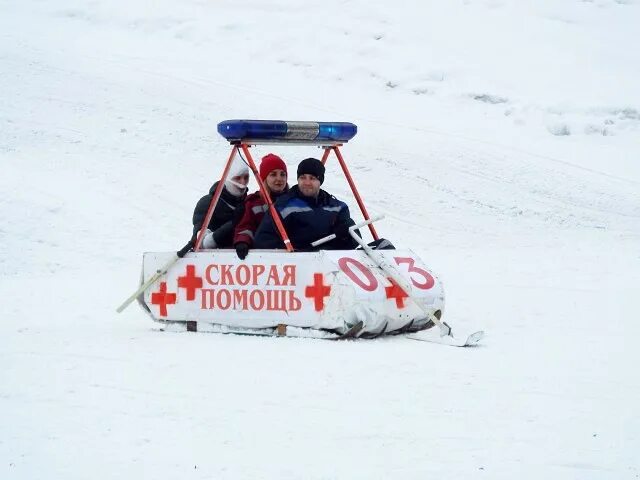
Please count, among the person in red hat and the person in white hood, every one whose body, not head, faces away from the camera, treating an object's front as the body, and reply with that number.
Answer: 0

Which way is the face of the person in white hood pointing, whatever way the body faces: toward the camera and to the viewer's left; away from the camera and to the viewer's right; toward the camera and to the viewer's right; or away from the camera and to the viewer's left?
toward the camera and to the viewer's right

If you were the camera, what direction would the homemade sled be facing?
facing the viewer and to the right of the viewer

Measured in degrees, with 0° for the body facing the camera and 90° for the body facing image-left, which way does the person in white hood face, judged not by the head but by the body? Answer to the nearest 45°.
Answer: approximately 315°

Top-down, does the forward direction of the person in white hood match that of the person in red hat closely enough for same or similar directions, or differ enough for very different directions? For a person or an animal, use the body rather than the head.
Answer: same or similar directions
